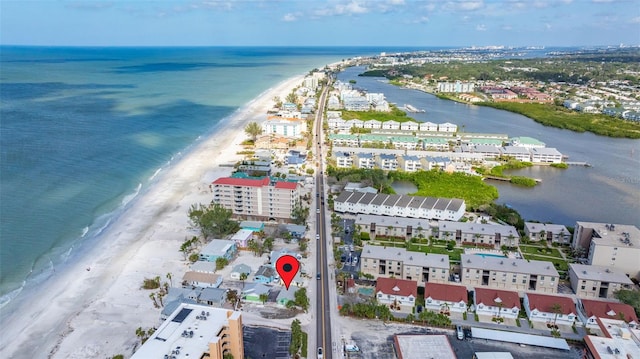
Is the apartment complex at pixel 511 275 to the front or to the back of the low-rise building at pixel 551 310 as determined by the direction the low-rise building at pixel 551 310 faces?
to the back

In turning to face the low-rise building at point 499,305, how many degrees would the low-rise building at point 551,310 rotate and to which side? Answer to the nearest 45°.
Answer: approximately 90° to its right

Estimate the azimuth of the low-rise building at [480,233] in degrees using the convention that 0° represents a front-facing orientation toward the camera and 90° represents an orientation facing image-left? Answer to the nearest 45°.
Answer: approximately 0°

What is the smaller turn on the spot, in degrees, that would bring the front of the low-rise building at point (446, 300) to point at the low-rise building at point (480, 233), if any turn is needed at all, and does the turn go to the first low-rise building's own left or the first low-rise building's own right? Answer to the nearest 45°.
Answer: approximately 180°

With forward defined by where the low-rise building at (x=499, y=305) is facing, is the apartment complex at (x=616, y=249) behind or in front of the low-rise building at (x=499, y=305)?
behind

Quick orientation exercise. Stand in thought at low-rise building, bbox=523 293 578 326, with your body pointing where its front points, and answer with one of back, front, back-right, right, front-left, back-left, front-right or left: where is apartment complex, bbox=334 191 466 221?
back-right
